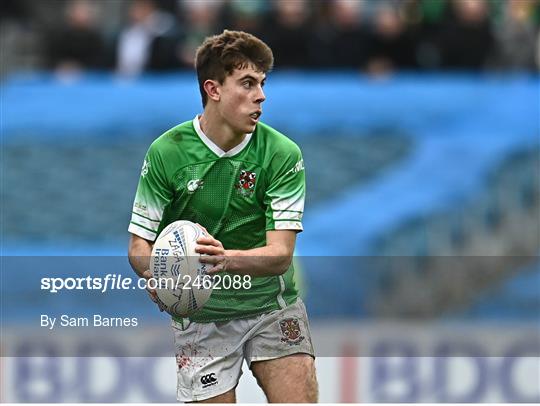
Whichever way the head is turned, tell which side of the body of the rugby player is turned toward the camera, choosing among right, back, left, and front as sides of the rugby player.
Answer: front

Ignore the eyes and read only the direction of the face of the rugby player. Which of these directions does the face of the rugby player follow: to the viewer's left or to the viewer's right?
to the viewer's right
